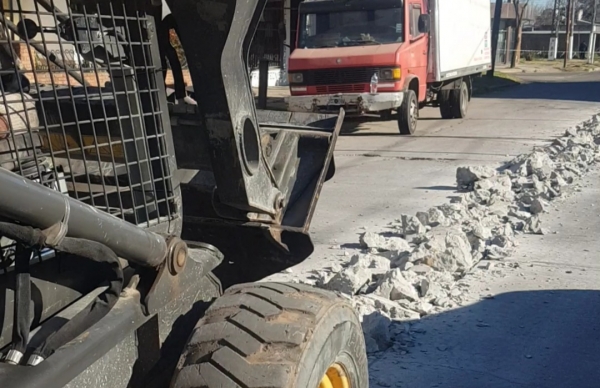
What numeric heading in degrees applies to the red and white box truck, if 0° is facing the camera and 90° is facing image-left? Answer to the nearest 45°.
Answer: approximately 0°

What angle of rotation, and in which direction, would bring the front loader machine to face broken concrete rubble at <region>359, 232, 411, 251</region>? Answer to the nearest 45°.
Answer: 0° — it already faces it

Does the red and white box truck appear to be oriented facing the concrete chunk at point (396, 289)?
yes

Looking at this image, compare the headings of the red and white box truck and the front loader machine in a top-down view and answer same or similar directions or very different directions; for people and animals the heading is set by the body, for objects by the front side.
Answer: very different directions

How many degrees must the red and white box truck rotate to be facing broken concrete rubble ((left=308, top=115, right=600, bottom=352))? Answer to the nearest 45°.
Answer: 0° — it already faces it

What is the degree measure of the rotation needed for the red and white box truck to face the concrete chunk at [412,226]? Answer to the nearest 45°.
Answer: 0° — it already faces it

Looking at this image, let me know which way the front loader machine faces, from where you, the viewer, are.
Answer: facing away from the viewer and to the right of the viewer

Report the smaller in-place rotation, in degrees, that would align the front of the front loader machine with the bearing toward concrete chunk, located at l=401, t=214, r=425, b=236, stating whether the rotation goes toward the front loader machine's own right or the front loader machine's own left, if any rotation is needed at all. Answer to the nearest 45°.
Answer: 0° — it already faces it

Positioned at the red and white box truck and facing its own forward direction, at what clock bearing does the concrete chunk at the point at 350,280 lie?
The concrete chunk is roughly at 12 o'clock from the red and white box truck.

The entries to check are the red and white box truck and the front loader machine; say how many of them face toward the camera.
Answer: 1
